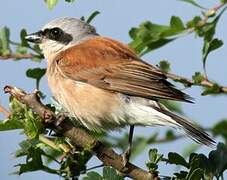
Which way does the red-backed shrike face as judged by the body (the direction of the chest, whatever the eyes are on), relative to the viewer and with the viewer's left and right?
facing to the left of the viewer

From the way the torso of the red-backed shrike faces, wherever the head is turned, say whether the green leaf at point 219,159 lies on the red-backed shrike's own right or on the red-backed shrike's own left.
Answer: on the red-backed shrike's own left

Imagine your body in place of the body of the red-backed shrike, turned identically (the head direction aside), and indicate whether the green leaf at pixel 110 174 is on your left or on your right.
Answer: on your left

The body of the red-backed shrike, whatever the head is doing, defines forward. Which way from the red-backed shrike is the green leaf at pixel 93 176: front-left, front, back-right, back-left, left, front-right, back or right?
left

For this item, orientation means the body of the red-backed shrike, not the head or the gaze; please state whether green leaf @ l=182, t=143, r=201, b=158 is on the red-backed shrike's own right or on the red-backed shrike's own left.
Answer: on the red-backed shrike's own left
